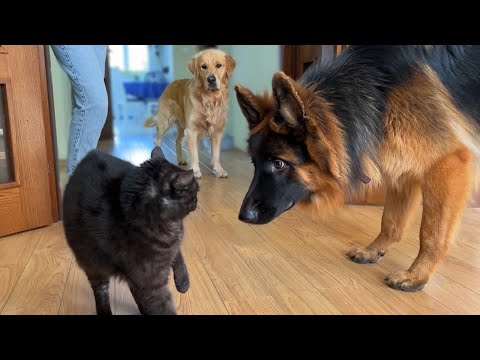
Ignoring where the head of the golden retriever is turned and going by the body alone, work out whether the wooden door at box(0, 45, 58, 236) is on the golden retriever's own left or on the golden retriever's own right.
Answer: on the golden retriever's own right

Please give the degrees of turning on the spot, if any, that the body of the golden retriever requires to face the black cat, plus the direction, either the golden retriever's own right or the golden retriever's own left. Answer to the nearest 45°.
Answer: approximately 45° to the golden retriever's own right

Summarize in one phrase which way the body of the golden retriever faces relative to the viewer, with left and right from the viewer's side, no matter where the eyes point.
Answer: facing the viewer and to the right of the viewer
